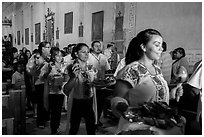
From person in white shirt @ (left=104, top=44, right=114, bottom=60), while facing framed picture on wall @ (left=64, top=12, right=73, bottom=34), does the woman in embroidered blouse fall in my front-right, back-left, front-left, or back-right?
back-left

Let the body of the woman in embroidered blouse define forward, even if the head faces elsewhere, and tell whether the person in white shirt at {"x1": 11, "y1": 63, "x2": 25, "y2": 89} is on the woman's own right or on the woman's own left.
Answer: on the woman's own right

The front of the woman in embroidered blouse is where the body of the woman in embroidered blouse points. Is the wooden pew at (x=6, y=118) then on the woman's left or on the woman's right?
on the woman's right
